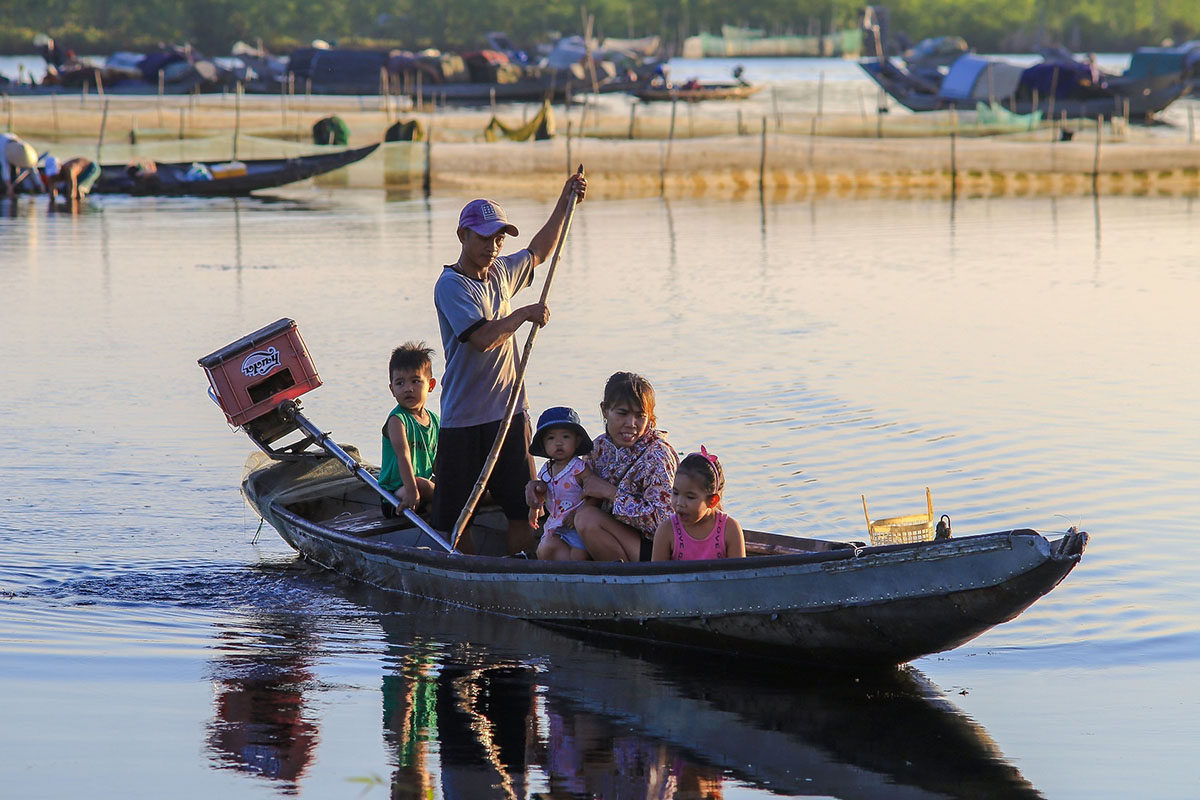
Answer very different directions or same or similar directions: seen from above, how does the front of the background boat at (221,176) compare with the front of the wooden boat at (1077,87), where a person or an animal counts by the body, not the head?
very different directions

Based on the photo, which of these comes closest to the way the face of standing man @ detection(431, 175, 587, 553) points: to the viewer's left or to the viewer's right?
to the viewer's right

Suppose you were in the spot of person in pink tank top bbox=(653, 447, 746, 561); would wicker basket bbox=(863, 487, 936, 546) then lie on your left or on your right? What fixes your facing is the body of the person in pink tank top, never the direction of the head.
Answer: on your left

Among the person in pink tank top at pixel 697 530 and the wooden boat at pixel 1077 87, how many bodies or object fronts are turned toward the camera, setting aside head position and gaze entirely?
1

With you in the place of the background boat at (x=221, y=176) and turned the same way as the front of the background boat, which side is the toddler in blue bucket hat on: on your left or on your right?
on your right

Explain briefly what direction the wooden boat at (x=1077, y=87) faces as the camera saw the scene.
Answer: facing to the left of the viewer

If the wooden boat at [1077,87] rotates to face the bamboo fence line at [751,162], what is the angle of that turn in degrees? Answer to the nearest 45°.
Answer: approximately 90° to its left

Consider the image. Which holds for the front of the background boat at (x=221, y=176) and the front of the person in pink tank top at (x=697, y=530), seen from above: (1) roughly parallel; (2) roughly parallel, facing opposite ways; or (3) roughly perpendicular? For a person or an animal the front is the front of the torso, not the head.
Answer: roughly perpendicular

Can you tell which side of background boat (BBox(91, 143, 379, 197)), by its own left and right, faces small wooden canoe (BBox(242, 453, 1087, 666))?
right

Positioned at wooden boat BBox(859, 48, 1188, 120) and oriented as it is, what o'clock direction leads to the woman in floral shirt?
The woman in floral shirt is roughly at 9 o'clock from the wooden boat.

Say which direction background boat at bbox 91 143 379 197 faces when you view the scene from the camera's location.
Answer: facing to the right of the viewer

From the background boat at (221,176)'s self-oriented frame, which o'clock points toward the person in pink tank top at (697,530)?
The person in pink tank top is roughly at 3 o'clock from the background boat.

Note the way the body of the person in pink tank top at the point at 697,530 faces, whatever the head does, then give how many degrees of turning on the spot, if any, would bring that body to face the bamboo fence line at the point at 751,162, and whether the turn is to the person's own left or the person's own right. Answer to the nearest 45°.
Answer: approximately 180°

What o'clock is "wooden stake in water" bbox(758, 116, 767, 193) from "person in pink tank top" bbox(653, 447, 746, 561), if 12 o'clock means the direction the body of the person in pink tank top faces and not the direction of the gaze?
The wooden stake in water is roughly at 6 o'clock from the person in pink tank top.

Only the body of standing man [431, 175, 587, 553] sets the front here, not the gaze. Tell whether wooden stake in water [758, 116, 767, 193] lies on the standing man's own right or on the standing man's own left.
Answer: on the standing man's own left

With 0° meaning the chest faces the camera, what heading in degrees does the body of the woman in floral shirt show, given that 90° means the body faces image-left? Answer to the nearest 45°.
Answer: approximately 45°
